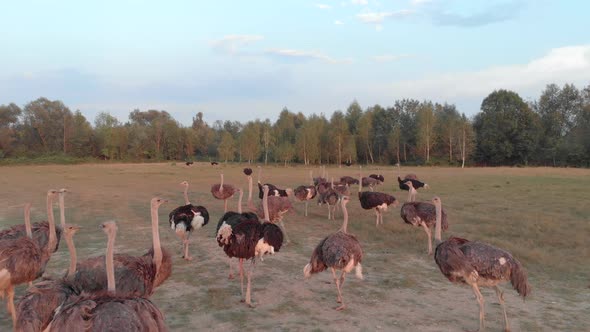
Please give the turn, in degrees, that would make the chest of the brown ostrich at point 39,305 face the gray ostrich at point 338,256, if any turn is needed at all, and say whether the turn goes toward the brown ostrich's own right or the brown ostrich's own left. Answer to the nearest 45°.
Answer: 0° — it already faces it

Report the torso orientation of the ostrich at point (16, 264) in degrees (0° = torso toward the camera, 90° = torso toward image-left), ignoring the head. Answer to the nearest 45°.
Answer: approximately 270°

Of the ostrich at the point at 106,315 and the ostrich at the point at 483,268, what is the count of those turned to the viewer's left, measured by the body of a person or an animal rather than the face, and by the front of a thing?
1

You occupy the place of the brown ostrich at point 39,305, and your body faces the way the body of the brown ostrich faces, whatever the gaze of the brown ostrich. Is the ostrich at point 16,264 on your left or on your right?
on your left

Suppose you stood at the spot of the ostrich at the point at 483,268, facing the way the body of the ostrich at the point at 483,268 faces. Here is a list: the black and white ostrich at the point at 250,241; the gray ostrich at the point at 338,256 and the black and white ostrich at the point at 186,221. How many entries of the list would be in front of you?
3

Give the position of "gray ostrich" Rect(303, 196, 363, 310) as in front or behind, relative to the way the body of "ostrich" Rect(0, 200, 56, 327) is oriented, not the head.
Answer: in front

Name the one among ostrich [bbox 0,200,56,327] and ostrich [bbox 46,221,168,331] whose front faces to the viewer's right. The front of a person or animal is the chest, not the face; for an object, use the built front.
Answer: ostrich [bbox 0,200,56,327]

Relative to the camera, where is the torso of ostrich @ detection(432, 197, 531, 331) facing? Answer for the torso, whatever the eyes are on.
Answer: to the viewer's left

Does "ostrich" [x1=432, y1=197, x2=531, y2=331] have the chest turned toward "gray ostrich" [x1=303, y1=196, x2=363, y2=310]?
yes

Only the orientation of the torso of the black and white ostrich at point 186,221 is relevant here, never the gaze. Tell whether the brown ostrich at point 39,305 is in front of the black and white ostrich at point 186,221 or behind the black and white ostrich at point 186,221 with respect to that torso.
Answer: in front

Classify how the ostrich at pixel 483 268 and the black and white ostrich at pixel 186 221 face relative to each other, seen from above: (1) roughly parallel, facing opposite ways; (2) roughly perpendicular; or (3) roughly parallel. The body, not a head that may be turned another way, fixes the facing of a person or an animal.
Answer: roughly perpendicular
